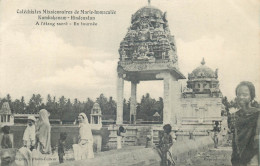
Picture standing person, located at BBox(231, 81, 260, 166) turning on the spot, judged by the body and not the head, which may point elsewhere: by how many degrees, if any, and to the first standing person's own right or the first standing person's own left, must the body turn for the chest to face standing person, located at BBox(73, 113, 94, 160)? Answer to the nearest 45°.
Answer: approximately 135° to the first standing person's own right

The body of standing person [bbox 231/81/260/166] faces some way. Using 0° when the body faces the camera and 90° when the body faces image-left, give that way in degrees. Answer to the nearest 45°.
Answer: approximately 45°

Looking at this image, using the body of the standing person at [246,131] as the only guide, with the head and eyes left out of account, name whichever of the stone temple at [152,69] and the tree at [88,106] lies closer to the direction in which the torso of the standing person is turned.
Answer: the tree

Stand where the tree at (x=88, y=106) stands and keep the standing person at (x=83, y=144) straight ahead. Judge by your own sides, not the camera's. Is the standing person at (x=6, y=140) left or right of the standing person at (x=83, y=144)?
right

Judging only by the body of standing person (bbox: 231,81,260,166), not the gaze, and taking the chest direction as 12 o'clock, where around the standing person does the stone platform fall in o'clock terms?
The stone platform is roughly at 3 o'clock from the standing person.

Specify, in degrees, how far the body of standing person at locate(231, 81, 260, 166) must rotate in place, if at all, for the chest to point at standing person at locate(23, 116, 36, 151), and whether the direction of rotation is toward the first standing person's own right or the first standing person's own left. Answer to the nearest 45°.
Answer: approximately 135° to the first standing person's own right
